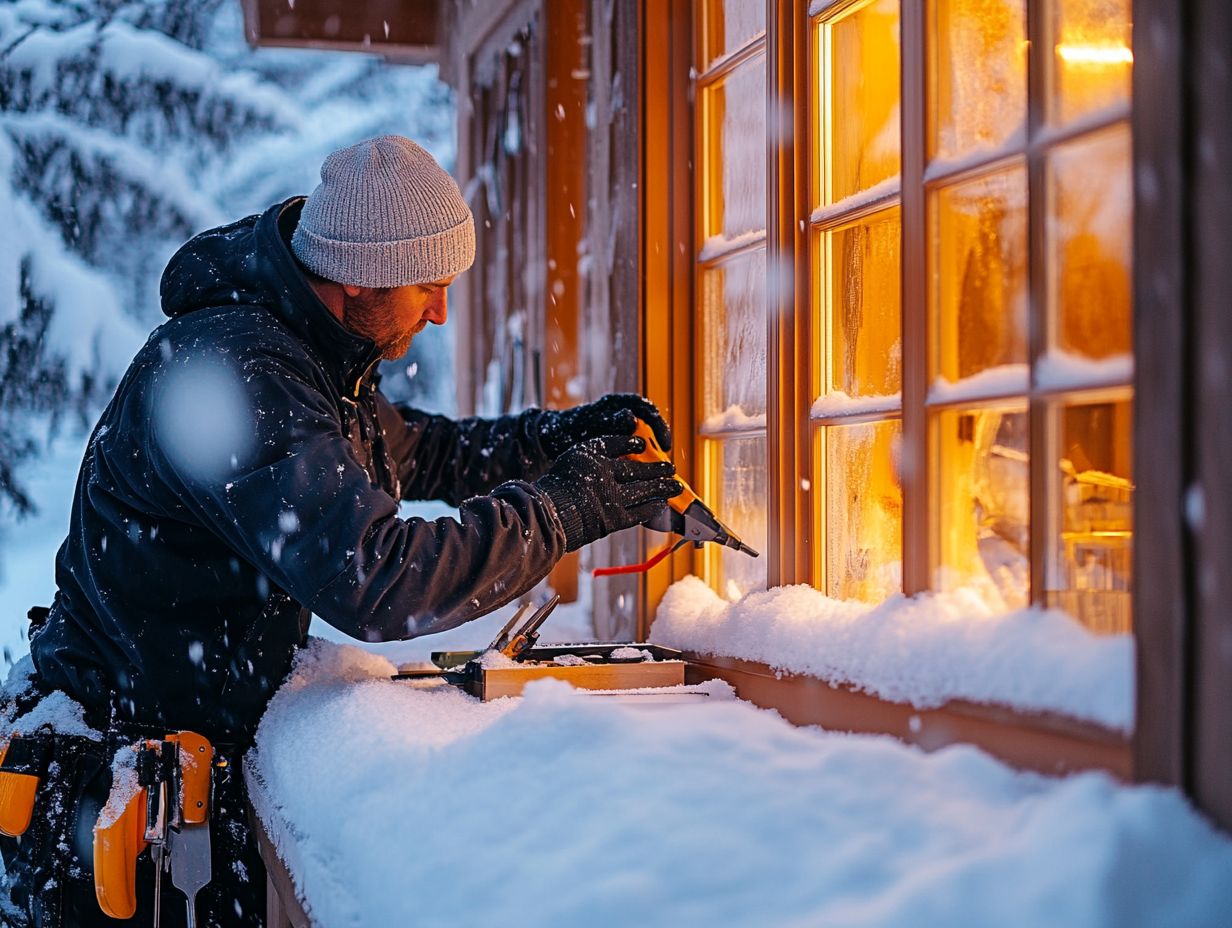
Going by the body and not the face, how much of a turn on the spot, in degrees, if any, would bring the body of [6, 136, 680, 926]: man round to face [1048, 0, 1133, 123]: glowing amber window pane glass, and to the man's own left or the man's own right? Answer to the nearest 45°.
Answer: approximately 45° to the man's own right

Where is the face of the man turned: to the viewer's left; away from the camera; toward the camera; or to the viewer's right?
to the viewer's right

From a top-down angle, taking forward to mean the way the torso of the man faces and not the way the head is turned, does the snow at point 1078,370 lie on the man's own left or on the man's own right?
on the man's own right

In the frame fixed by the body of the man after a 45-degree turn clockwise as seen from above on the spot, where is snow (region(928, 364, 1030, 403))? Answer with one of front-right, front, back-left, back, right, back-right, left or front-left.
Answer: front

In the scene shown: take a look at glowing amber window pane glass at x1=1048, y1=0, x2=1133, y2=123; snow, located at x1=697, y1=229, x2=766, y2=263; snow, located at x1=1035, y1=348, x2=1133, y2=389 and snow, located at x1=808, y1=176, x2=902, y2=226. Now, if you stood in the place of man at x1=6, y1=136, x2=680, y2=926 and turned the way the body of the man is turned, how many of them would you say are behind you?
0

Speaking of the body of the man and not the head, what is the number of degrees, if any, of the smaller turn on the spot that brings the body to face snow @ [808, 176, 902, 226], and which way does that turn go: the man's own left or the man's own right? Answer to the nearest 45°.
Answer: approximately 45° to the man's own right

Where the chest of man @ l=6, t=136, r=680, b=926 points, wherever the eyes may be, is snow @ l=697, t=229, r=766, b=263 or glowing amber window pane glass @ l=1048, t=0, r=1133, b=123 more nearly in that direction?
the snow

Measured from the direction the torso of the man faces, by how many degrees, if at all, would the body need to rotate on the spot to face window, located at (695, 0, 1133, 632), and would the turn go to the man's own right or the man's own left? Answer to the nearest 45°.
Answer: approximately 45° to the man's own right

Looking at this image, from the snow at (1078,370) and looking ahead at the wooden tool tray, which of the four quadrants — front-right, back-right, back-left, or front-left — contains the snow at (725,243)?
front-right

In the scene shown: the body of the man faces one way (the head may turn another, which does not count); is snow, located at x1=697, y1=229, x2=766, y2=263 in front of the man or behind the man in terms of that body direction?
in front

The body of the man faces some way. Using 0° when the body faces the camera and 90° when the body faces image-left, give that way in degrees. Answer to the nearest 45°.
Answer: approximately 270°

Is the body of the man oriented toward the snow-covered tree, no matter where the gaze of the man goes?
no
